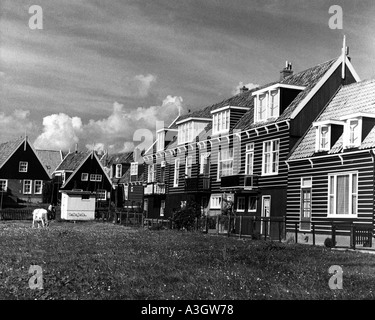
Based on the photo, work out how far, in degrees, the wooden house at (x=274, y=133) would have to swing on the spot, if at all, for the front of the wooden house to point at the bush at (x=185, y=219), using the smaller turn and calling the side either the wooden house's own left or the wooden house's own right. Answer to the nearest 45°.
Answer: approximately 45° to the wooden house's own right

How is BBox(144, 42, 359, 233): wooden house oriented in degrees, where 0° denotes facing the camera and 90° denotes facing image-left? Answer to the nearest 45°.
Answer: approximately 45°

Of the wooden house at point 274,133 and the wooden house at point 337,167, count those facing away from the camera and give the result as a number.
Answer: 0

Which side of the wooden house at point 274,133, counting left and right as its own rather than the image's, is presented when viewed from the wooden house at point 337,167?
left

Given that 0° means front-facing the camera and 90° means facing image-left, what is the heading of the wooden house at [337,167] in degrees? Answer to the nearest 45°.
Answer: approximately 45°

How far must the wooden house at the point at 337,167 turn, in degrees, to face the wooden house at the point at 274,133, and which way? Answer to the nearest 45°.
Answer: approximately 90° to its right

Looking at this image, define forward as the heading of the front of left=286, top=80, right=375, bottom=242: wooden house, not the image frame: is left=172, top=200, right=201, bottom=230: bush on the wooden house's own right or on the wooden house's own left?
on the wooden house's own right
